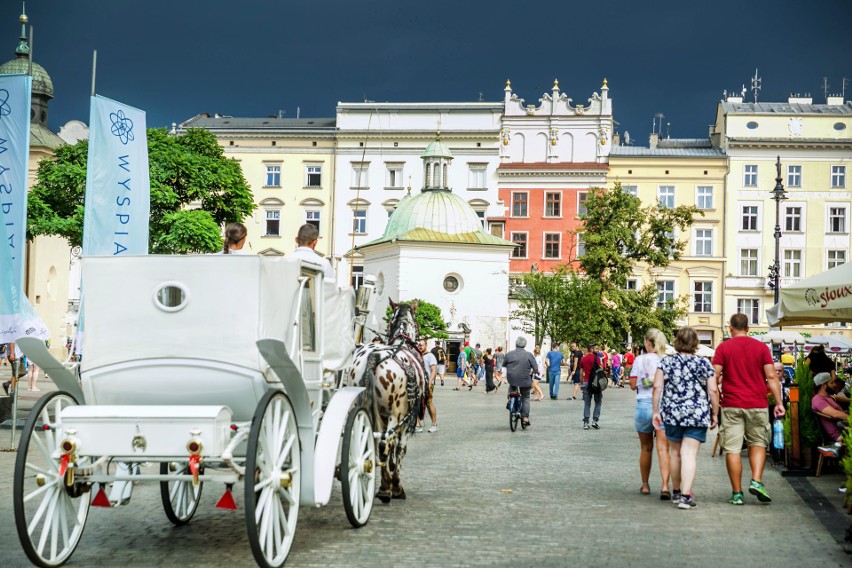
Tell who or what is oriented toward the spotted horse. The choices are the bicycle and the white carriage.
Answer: the white carriage

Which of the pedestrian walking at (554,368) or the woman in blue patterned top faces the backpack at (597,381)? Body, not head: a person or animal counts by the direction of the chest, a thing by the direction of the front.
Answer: the woman in blue patterned top

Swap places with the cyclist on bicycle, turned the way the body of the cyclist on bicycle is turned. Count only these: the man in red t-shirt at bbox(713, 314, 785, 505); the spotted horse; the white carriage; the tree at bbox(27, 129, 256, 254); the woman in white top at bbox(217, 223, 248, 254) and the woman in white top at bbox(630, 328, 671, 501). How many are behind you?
5

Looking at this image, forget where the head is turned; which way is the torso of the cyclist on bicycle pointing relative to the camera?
away from the camera

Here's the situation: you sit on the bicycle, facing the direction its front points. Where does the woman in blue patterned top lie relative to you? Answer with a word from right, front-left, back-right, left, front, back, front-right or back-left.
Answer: back

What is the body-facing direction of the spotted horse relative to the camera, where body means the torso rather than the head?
away from the camera

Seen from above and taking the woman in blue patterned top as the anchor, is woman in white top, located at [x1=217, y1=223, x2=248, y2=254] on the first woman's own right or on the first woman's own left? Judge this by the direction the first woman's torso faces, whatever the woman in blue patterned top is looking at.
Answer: on the first woman's own left

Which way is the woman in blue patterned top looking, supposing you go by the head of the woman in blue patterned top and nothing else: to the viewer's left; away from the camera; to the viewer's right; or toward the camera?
away from the camera

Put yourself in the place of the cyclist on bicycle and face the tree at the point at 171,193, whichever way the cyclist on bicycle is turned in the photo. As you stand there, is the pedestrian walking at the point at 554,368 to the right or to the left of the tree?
right

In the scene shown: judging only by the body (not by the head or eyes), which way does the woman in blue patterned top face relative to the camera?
away from the camera

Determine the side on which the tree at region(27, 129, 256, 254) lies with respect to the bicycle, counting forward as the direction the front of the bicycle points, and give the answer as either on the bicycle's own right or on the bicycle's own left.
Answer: on the bicycle's own left

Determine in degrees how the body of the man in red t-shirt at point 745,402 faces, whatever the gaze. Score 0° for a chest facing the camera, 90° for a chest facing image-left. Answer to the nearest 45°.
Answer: approximately 180°
